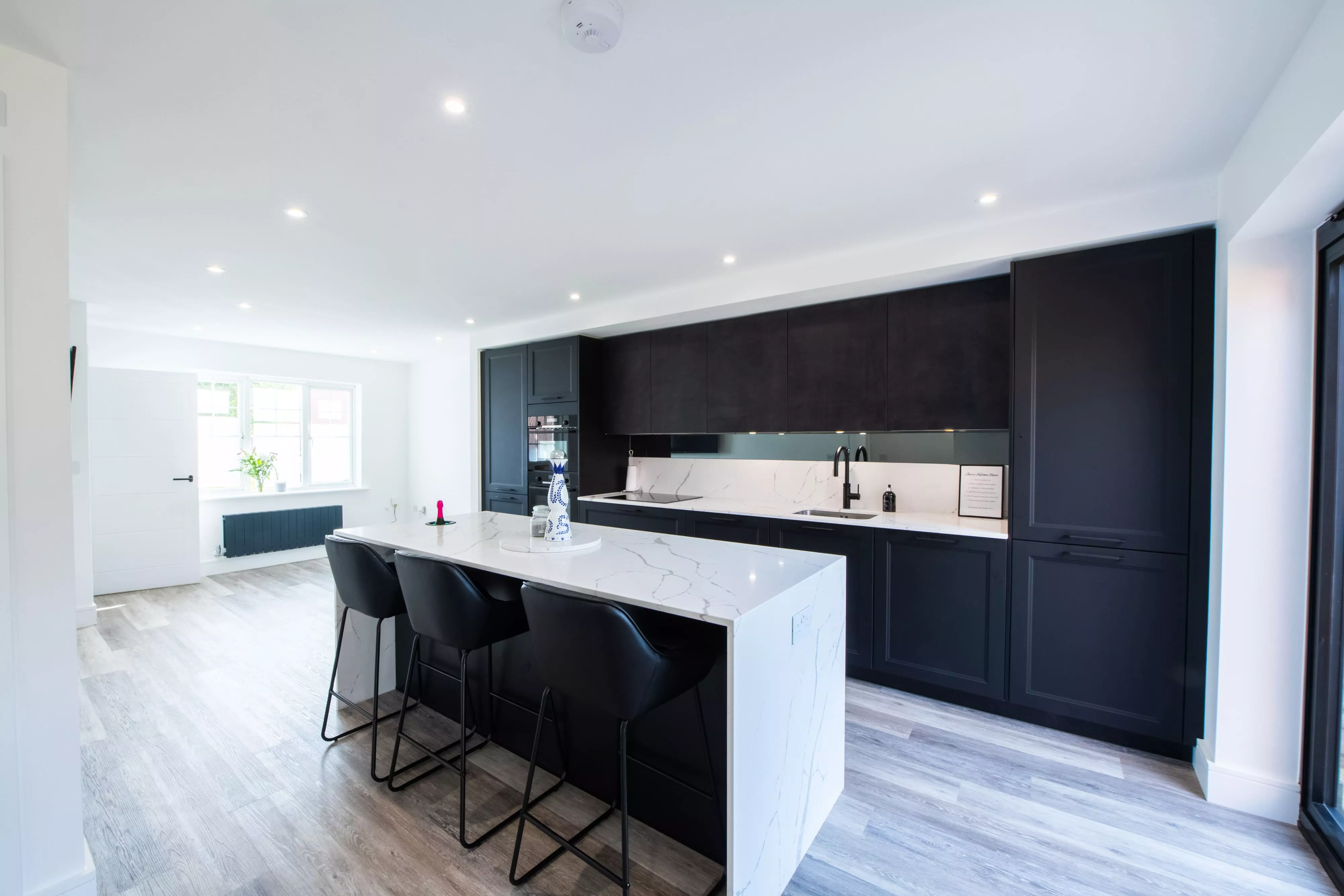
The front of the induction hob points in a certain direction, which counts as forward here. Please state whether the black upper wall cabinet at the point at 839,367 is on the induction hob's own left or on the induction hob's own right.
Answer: on the induction hob's own left

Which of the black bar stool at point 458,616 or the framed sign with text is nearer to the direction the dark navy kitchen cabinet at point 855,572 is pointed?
the black bar stool

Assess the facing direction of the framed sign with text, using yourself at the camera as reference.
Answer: facing the viewer

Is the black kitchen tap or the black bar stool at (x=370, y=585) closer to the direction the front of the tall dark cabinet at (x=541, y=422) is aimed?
the black bar stool

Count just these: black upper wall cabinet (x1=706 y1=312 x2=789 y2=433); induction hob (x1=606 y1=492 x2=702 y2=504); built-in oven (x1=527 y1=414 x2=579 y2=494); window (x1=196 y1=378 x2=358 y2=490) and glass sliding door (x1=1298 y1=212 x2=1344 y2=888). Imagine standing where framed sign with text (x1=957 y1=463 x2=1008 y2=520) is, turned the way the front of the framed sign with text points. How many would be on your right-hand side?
4

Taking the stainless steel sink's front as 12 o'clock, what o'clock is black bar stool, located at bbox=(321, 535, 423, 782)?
The black bar stool is roughly at 12 o'clock from the stainless steel sink.

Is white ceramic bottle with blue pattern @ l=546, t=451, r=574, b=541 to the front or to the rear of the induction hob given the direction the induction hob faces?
to the front

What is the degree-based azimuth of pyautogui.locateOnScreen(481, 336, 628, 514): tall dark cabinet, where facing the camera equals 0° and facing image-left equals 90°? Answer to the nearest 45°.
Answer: approximately 45°

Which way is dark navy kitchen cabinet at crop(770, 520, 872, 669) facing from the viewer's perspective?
toward the camera

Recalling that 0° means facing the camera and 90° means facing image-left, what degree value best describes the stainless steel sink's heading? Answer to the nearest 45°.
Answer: approximately 45°

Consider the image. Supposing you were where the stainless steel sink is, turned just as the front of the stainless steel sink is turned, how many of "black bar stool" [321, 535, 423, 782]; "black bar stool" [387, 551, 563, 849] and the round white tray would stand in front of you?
3

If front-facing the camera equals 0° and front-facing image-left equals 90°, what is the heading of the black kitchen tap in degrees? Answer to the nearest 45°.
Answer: approximately 45°

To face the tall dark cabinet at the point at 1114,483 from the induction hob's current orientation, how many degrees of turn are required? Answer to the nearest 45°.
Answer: approximately 90° to its left

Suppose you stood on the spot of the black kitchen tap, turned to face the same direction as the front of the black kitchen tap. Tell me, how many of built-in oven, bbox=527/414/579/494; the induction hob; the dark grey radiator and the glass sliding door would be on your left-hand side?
1
